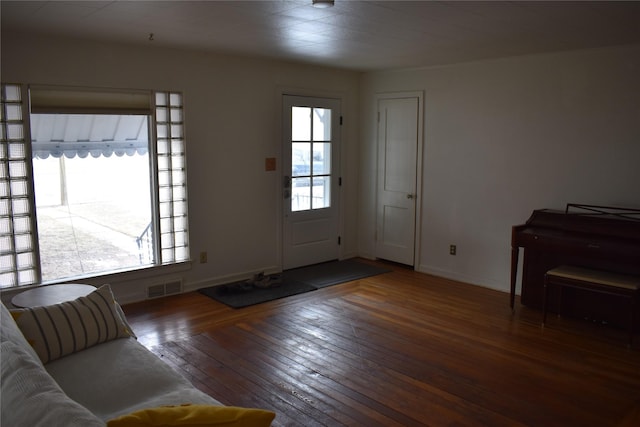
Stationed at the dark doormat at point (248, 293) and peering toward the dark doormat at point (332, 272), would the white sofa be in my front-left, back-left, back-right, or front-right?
back-right

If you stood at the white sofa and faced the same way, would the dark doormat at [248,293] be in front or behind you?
in front

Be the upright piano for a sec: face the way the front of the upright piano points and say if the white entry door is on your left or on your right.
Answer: on your right

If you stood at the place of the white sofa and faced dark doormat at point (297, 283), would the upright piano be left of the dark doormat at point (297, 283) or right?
right

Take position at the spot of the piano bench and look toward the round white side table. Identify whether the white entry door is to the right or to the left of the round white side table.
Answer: right

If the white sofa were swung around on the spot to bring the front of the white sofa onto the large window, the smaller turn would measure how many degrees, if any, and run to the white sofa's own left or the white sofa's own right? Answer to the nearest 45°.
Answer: approximately 45° to the white sofa's own left

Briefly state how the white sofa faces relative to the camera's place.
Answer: facing away from the viewer and to the right of the viewer

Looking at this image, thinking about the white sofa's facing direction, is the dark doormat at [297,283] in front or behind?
in front

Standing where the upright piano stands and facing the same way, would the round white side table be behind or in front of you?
in front

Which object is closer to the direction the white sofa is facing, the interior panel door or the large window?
the interior panel door

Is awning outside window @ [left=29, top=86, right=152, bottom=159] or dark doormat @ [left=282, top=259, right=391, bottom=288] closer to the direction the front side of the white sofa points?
the dark doormat
